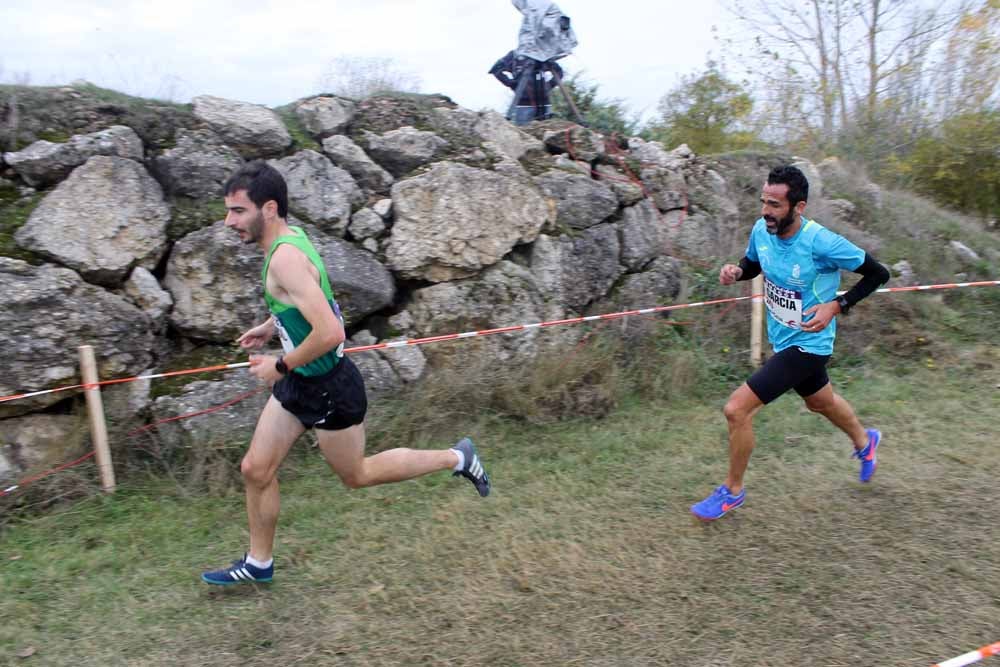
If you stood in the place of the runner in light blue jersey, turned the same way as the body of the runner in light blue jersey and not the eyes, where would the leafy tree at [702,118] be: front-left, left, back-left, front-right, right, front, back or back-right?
back-right

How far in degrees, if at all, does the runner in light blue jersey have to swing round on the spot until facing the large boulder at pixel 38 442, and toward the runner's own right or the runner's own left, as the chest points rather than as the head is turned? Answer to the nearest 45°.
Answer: approximately 45° to the runner's own right

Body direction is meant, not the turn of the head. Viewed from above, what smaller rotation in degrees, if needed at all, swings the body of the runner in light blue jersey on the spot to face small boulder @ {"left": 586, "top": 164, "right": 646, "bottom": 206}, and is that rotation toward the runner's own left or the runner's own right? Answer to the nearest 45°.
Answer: approximately 90° to the runner's own right

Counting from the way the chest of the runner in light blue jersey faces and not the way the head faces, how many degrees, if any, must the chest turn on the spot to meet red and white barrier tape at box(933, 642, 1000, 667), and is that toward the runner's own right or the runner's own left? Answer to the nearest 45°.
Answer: approximately 90° to the runner's own left

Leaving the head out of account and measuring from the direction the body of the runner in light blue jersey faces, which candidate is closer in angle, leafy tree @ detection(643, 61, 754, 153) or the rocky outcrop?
the rocky outcrop

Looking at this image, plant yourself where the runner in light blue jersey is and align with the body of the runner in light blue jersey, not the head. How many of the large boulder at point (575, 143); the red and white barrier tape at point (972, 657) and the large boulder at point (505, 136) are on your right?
2

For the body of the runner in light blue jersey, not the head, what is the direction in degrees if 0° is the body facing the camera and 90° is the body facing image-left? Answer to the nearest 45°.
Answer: approximately 45°

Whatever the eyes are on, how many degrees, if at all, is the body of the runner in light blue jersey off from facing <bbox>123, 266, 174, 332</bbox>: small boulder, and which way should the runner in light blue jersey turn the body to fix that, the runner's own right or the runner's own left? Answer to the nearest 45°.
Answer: approximately 45° to the runner's own right

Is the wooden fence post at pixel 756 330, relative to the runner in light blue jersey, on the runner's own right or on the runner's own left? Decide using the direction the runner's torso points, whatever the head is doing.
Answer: on the runner's own right

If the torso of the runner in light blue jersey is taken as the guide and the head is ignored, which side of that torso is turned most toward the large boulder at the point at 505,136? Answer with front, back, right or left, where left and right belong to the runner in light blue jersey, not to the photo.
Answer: right

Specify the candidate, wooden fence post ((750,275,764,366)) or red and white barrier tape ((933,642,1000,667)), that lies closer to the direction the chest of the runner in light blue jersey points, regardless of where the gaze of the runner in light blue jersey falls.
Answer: the red and white barrier tape

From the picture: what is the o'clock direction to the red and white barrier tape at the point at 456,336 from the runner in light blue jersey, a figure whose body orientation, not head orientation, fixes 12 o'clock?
The red and white barrier tape is roughly at 2 o'clock from the runner in light blue jersey.
